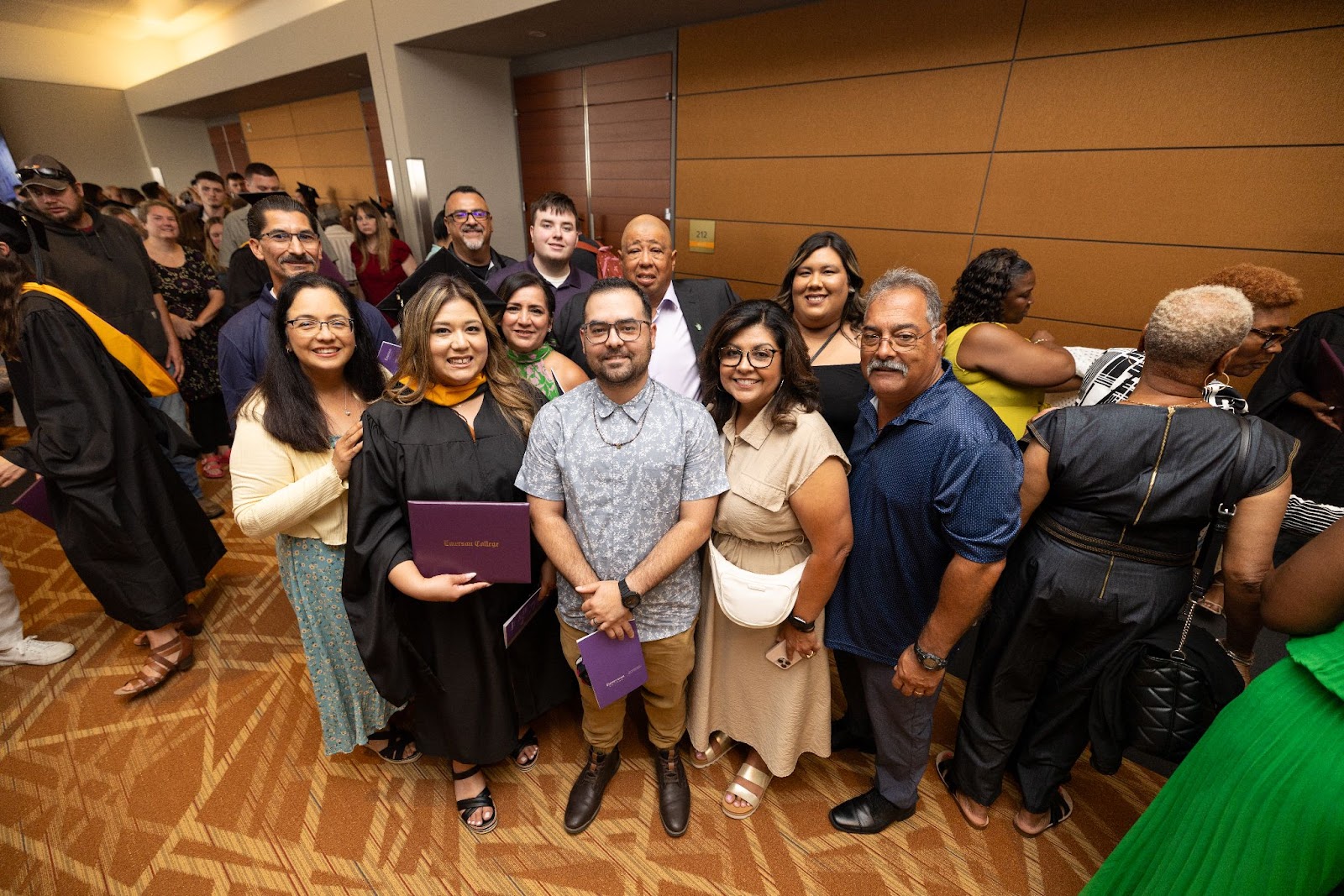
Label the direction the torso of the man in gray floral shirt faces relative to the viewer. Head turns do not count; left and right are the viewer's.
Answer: facing the viewer

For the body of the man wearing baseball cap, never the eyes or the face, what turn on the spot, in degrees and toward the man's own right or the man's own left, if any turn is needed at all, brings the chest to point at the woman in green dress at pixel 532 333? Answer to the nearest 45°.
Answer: approximately 45° to the man's own left

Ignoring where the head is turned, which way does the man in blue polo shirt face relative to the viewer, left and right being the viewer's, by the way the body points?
facing the viewer and to the left of the viewer

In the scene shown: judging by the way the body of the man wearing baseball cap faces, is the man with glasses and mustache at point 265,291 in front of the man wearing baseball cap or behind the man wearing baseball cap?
in front

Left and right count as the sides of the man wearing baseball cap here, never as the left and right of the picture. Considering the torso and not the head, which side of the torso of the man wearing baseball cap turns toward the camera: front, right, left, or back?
front

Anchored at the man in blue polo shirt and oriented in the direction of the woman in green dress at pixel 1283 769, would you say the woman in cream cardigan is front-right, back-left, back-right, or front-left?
back-right

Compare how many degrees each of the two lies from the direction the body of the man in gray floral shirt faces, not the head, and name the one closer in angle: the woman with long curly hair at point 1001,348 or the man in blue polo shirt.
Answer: the man in blue polo shirt

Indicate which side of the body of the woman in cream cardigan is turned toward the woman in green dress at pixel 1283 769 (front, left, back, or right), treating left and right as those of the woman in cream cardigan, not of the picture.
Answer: front
